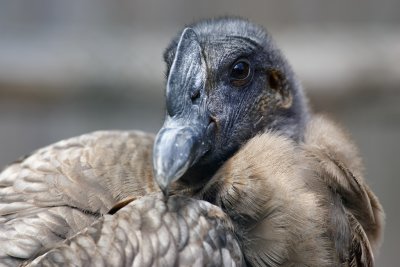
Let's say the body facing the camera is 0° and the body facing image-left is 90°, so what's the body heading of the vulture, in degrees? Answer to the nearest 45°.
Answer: approximately 315°
